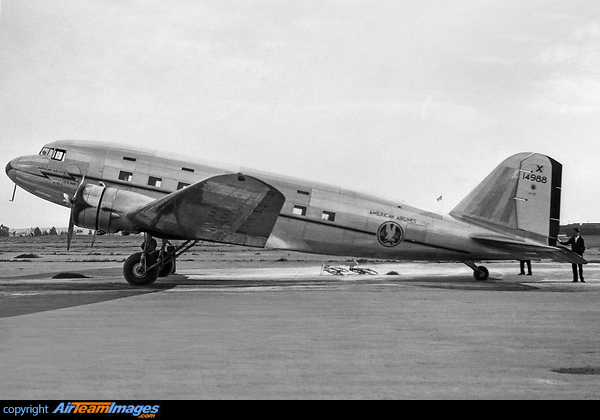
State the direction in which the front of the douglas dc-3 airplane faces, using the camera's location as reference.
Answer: facing to the left of the viewer
